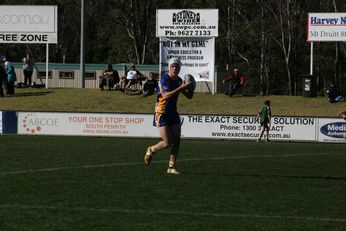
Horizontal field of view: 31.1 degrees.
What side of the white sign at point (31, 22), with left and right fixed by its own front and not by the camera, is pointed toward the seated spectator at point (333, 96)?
left

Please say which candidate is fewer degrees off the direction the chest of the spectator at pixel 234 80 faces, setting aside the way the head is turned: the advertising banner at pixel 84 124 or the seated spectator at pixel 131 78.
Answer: the advertising banner

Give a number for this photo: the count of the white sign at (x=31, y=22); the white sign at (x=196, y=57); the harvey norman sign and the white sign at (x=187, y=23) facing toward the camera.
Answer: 4

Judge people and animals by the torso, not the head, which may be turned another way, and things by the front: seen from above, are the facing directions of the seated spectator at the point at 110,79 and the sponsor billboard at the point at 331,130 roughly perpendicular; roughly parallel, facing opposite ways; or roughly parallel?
roughly parallel

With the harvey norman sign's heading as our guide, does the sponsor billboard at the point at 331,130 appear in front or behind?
in front

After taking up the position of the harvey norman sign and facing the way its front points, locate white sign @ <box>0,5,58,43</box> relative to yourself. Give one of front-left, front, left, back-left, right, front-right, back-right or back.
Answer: right

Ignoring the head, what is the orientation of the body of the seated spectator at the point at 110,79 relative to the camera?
toward the camera

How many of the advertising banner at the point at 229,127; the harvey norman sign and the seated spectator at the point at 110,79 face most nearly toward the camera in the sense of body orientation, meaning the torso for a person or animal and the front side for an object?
3

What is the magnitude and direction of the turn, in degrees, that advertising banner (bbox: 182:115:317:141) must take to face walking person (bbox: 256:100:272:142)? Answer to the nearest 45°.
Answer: approximately 45° to its left

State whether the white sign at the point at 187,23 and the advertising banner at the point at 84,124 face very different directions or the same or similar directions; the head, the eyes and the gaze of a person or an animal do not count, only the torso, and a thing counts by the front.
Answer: same or similar directions

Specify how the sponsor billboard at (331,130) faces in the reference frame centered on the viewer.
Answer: facing the viewer

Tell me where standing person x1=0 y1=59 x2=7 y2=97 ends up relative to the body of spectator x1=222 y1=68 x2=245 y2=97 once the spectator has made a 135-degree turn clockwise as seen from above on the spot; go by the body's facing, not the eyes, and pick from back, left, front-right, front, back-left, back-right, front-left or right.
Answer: left

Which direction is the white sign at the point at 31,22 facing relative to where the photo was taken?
toward the camera
